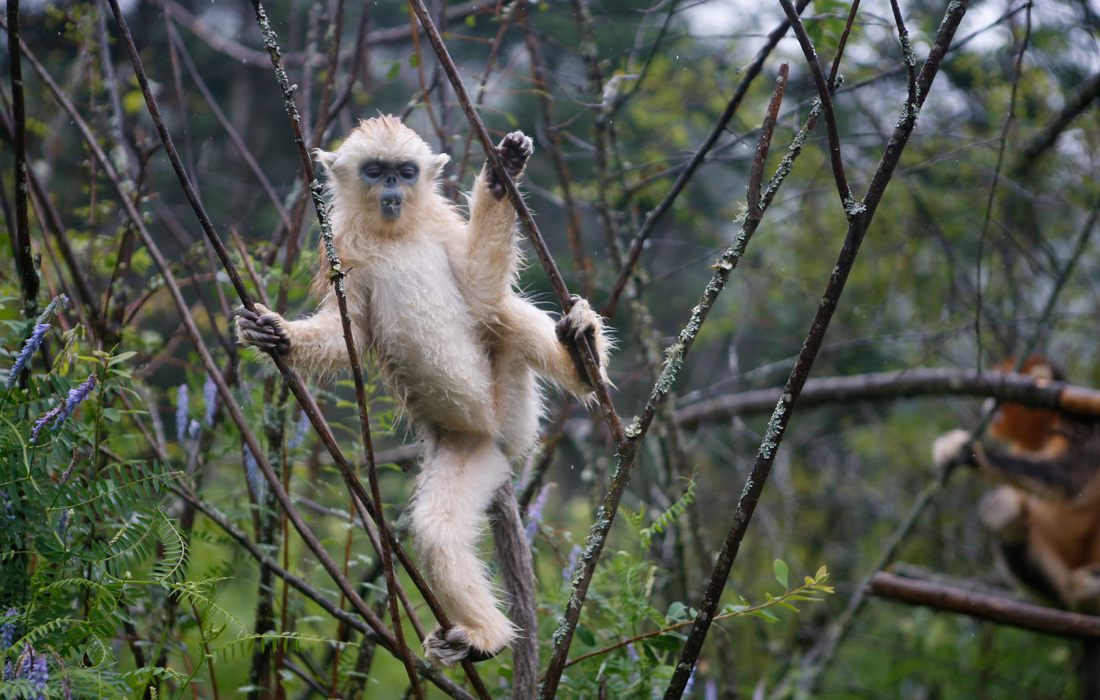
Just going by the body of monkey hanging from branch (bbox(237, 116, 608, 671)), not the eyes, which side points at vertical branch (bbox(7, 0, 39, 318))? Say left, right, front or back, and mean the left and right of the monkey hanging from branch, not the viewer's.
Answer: right

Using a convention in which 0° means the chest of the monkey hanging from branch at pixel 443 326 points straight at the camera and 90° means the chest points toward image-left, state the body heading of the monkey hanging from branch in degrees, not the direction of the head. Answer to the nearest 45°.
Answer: approximately 0°
